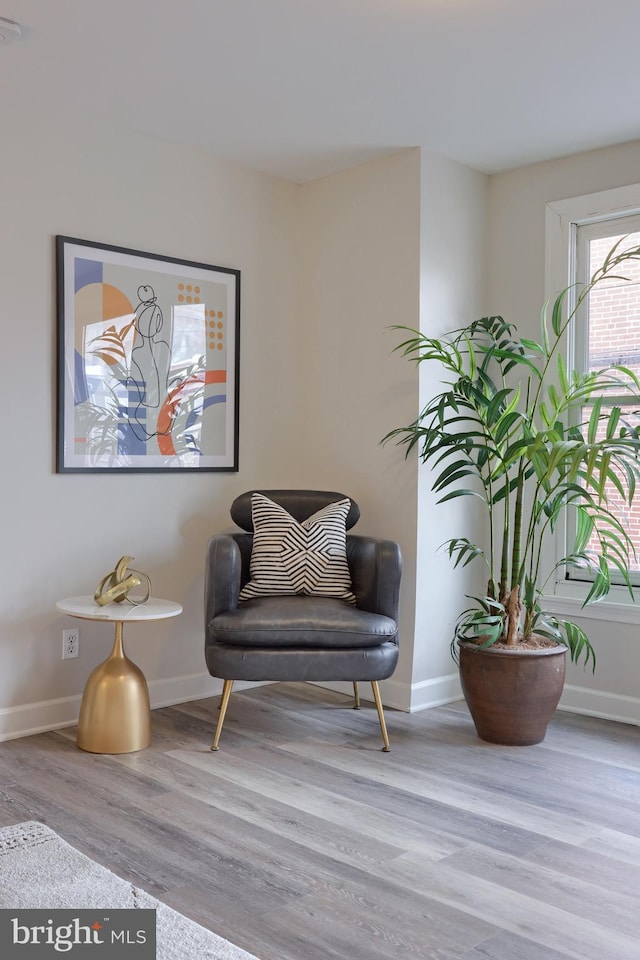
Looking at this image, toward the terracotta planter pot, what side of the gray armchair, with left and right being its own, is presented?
left

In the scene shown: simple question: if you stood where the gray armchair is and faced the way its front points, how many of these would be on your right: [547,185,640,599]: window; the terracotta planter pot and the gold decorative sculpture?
1

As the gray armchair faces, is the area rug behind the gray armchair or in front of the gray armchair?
in front

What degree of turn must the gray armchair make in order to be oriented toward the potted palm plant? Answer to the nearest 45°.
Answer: approximately 90° to its left

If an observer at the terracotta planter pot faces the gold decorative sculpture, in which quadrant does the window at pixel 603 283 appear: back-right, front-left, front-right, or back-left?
back-right

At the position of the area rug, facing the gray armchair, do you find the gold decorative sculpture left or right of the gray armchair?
left

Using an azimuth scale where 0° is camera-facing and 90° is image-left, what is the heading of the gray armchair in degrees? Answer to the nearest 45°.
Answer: approximately 0°

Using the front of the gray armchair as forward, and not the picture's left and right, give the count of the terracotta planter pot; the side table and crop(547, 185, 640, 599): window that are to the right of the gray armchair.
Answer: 1

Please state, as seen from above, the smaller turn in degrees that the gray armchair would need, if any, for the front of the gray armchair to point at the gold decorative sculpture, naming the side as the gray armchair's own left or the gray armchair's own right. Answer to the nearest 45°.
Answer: approximately 90° to the gray armchair's own right

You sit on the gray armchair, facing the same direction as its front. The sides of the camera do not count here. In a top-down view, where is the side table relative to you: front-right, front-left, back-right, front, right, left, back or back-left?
right

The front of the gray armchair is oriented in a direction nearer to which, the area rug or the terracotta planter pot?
the area rug
